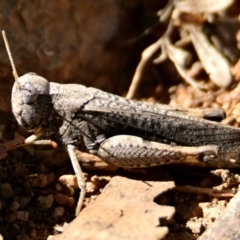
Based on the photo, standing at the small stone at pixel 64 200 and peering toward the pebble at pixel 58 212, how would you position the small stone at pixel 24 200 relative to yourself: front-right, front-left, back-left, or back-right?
front-right

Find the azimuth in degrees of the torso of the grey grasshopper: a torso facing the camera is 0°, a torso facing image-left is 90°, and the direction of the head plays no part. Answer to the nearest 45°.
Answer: approximately 90°

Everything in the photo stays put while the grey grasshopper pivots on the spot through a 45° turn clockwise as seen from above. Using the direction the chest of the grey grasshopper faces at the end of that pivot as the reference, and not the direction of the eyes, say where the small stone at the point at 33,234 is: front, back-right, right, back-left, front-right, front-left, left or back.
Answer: left

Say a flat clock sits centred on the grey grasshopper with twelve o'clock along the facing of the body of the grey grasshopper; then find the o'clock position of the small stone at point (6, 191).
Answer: The small stone is roughly at 11 o'clock from the grey grasshopper.

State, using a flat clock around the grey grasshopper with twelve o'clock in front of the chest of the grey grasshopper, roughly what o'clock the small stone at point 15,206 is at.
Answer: The small stone is roughly at 11 o'clock from the grey grasshopper.

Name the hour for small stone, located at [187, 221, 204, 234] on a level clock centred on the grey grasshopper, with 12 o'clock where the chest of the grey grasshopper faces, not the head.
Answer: The small stone is roughly at 8 o'clock from the grey grasshopper.

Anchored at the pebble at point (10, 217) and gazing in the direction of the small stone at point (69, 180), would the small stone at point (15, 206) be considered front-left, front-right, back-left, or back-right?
front-left

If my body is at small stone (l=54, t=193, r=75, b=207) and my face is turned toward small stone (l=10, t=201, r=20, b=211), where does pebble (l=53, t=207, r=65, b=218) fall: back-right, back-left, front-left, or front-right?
front-left
